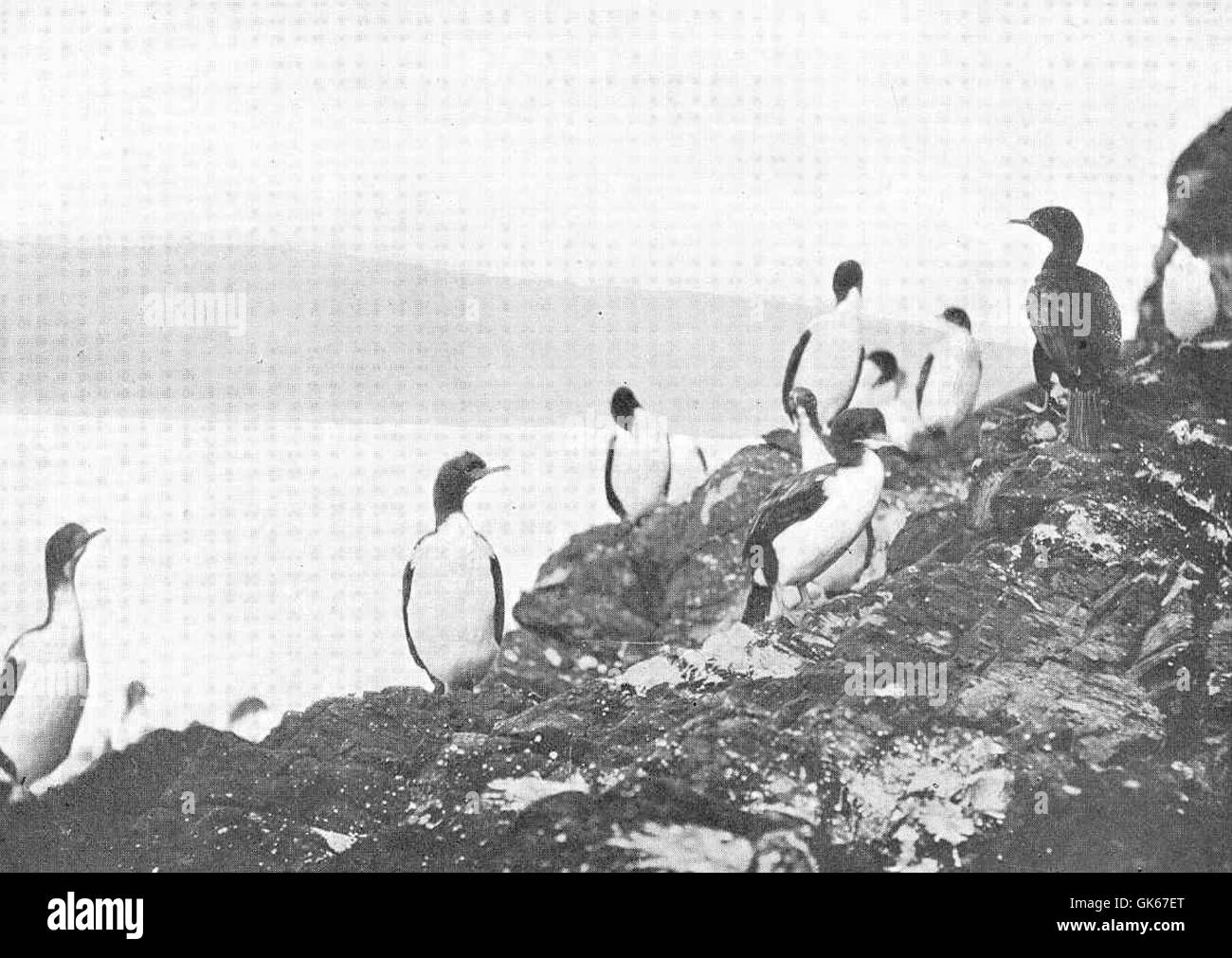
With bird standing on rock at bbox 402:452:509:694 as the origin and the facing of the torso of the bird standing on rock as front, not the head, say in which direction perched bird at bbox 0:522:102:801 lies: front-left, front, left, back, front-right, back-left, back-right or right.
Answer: right

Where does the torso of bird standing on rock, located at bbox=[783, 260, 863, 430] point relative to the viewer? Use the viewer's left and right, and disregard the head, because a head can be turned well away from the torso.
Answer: facing the viewer and to the right of the viewer

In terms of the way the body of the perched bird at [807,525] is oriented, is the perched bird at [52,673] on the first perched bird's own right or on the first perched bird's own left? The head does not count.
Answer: on the first perched bird's own right

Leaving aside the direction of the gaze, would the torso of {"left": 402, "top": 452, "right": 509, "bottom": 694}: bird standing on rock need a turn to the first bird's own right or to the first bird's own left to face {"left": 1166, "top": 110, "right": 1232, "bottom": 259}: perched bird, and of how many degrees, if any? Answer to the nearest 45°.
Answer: approximately 90° to the first bird's own left

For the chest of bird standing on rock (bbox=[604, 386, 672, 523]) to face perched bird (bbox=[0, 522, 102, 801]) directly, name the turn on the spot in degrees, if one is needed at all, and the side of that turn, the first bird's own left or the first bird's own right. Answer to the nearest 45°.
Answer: approximately 90° to the first bird's own right

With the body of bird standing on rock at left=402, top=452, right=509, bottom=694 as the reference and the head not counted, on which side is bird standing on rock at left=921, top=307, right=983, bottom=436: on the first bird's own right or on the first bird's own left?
on the first bird's own left

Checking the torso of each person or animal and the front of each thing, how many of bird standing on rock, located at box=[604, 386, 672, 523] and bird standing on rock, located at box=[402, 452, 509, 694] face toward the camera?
2

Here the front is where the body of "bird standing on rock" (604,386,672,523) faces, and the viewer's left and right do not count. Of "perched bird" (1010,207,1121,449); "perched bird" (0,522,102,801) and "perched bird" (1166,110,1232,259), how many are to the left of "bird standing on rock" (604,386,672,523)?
2

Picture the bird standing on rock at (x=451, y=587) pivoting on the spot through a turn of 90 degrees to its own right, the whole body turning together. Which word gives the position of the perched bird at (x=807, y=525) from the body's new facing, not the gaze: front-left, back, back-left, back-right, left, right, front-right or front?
back
